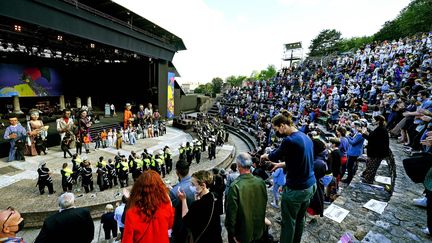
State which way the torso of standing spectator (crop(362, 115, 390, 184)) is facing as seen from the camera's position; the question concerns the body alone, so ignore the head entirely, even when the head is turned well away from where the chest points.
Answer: to the viewer's left

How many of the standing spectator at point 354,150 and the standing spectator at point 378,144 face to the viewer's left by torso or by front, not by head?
2

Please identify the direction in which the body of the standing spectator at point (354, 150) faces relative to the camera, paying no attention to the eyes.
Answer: to the viewer's left

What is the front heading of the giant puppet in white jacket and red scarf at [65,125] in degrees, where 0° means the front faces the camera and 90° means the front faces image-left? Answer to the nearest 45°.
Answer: approximately 315°

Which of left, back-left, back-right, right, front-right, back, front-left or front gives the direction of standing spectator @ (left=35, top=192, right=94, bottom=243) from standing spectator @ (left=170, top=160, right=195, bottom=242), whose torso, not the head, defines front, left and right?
front-left

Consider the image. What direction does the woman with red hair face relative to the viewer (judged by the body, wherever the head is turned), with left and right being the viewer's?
facing away from the viewer

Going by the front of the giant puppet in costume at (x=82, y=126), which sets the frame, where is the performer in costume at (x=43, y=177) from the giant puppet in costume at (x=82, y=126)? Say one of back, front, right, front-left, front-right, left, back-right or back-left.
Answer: front-right

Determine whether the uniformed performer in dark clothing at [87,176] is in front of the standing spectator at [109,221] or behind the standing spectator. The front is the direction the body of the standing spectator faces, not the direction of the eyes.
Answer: in front

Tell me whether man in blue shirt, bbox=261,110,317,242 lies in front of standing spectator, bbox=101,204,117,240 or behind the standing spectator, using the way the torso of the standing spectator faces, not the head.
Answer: behind

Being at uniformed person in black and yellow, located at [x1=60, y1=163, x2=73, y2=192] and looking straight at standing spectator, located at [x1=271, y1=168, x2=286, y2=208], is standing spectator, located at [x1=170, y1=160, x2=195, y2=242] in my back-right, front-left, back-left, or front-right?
front-right

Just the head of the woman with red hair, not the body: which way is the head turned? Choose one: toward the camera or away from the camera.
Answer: away from the camera

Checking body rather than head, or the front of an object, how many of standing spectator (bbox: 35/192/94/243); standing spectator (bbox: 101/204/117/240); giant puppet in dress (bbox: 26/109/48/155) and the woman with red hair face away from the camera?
3
